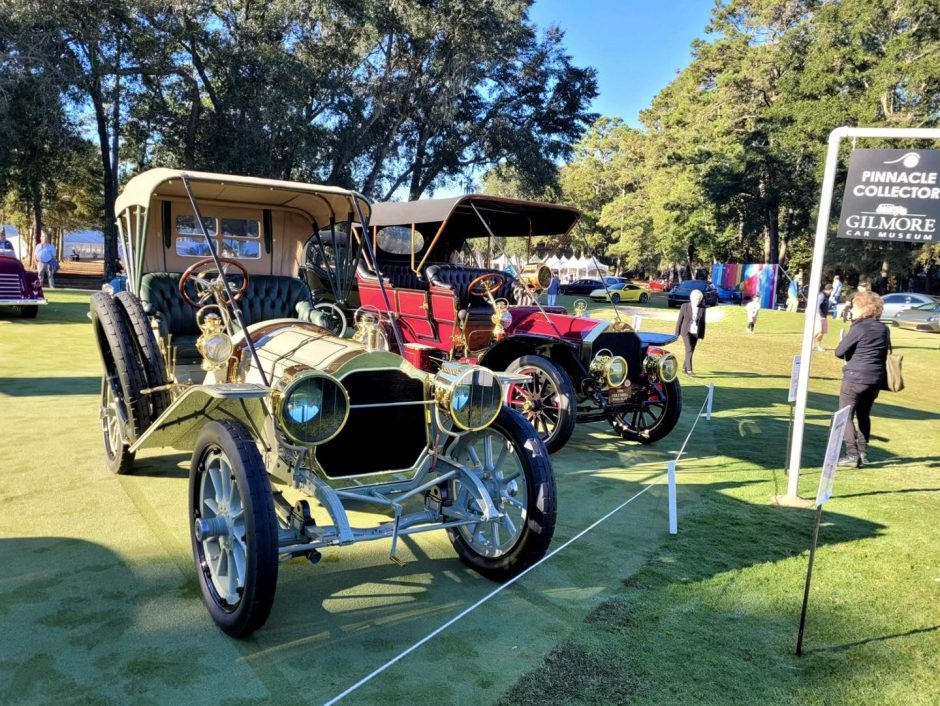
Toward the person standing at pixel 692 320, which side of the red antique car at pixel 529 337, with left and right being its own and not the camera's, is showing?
left

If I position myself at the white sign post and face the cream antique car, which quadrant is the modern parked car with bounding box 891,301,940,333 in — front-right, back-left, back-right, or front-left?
back-right

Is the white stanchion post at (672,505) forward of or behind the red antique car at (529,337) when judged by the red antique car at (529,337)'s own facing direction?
forward

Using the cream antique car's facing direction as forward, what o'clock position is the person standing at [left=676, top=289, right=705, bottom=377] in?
The person standing is roughly at 9 o'clock from the cream antique car.

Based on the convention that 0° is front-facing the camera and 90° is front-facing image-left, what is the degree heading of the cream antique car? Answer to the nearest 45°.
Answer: approximately 315°

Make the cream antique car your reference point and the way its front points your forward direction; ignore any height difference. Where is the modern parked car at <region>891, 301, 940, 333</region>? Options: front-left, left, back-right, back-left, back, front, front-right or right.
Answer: left

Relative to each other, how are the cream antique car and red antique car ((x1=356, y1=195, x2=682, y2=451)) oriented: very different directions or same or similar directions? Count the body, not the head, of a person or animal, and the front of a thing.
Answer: same or similar directions

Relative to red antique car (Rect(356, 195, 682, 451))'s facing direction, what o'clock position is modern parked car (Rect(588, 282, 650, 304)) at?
The modern parked car is roughly at 8 o'clock from the red antique car.

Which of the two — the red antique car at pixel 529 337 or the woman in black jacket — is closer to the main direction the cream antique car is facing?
the woman in black jacket

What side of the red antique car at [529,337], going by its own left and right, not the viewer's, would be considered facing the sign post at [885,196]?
front

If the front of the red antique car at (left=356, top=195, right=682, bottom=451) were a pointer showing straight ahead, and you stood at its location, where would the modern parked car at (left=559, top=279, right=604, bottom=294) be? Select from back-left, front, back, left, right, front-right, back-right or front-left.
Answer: back-left

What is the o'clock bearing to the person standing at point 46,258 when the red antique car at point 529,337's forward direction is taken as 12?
The person standing is roughly at 6 o'clock from the red antique car.

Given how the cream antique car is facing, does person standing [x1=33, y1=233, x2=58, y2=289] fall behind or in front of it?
behind

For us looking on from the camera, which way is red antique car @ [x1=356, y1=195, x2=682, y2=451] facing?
facing the viewer and to the right of the viewer

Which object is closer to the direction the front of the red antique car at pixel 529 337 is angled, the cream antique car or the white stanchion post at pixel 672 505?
the white stanchion post

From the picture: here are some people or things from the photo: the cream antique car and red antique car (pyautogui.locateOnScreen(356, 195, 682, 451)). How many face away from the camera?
0

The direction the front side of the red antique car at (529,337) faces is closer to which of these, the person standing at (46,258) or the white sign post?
the white sign post
